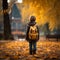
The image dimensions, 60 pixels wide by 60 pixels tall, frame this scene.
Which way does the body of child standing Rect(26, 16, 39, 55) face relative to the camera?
away from the camera
